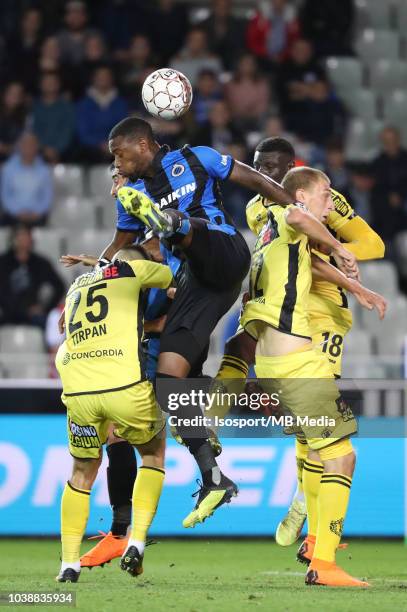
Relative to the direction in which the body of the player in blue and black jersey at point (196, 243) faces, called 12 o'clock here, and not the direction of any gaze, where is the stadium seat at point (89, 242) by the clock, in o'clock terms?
The stadium seat is roughly at 4 o'clock from the player in blue and black jersey.

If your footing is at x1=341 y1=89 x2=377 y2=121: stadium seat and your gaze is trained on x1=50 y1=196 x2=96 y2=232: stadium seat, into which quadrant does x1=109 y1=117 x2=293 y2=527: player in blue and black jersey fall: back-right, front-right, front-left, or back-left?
front-left

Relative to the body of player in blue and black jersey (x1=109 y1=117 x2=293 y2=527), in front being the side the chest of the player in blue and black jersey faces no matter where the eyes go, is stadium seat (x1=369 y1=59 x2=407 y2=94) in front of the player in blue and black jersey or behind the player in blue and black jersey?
behind

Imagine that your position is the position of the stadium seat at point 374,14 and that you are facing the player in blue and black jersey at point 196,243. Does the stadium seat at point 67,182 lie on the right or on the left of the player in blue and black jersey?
right

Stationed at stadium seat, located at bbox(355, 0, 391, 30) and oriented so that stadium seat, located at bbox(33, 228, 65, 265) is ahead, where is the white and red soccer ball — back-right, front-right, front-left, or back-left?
front-left

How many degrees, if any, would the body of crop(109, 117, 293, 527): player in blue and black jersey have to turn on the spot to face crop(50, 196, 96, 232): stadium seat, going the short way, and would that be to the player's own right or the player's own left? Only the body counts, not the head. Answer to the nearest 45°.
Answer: approximately 135° to the player's own right

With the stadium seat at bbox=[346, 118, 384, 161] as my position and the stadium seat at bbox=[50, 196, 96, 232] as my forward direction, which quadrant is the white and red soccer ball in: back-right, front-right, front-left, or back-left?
front-left

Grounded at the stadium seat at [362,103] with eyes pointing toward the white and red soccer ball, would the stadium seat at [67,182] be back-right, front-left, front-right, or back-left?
front-right

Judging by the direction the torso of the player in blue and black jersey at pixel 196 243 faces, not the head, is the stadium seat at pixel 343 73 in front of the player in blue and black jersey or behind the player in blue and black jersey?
behind

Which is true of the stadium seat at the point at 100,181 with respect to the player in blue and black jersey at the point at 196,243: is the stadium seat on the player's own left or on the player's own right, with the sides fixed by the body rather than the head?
on the player's own right

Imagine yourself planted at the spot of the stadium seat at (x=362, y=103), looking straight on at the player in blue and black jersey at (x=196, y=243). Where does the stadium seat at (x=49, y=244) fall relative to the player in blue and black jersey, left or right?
right

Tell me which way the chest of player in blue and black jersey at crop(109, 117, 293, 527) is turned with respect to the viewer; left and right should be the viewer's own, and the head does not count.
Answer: facing the viewer and to the left of the viewer

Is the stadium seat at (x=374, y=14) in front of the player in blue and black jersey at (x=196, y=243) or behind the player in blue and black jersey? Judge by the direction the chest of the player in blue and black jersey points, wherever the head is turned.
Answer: behind

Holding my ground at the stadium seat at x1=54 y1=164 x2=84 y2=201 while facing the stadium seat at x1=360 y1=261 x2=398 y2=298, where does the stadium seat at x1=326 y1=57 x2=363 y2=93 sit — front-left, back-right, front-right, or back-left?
front-left
